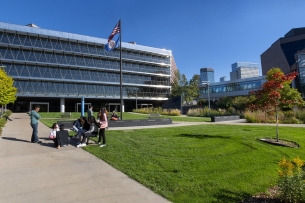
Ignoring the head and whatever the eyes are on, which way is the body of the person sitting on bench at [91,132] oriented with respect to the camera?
to the viewer's left

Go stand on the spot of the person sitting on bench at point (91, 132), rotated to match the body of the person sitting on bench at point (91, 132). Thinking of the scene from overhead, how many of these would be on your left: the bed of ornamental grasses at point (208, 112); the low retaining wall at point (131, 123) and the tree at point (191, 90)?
0

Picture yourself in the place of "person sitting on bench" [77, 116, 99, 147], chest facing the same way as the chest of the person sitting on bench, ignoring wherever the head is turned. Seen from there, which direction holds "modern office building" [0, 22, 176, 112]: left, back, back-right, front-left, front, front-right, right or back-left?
right

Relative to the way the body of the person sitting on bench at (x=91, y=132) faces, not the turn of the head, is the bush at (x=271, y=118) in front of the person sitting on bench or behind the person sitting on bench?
behind

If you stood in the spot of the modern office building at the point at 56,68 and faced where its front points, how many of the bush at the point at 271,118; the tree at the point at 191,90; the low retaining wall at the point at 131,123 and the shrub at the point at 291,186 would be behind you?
0

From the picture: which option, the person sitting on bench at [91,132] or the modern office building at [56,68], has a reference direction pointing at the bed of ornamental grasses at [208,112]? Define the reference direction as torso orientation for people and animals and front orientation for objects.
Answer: the modern office building

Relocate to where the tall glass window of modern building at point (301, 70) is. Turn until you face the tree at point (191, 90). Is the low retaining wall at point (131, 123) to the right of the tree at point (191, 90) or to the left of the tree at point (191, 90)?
left

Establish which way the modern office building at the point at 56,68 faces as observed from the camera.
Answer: facing the viewer and to the right of the viewer

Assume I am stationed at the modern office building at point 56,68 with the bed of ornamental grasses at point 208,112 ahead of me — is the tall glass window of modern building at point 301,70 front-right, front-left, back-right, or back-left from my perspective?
front-left

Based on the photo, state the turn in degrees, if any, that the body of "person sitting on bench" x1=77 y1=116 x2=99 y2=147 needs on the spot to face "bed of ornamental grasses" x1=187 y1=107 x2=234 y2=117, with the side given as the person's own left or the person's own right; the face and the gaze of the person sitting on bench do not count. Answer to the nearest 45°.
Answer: approximately 135° to the person's own right

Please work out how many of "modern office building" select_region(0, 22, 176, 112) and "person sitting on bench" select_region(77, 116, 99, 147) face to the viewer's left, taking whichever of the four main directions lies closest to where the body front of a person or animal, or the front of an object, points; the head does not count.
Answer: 1
